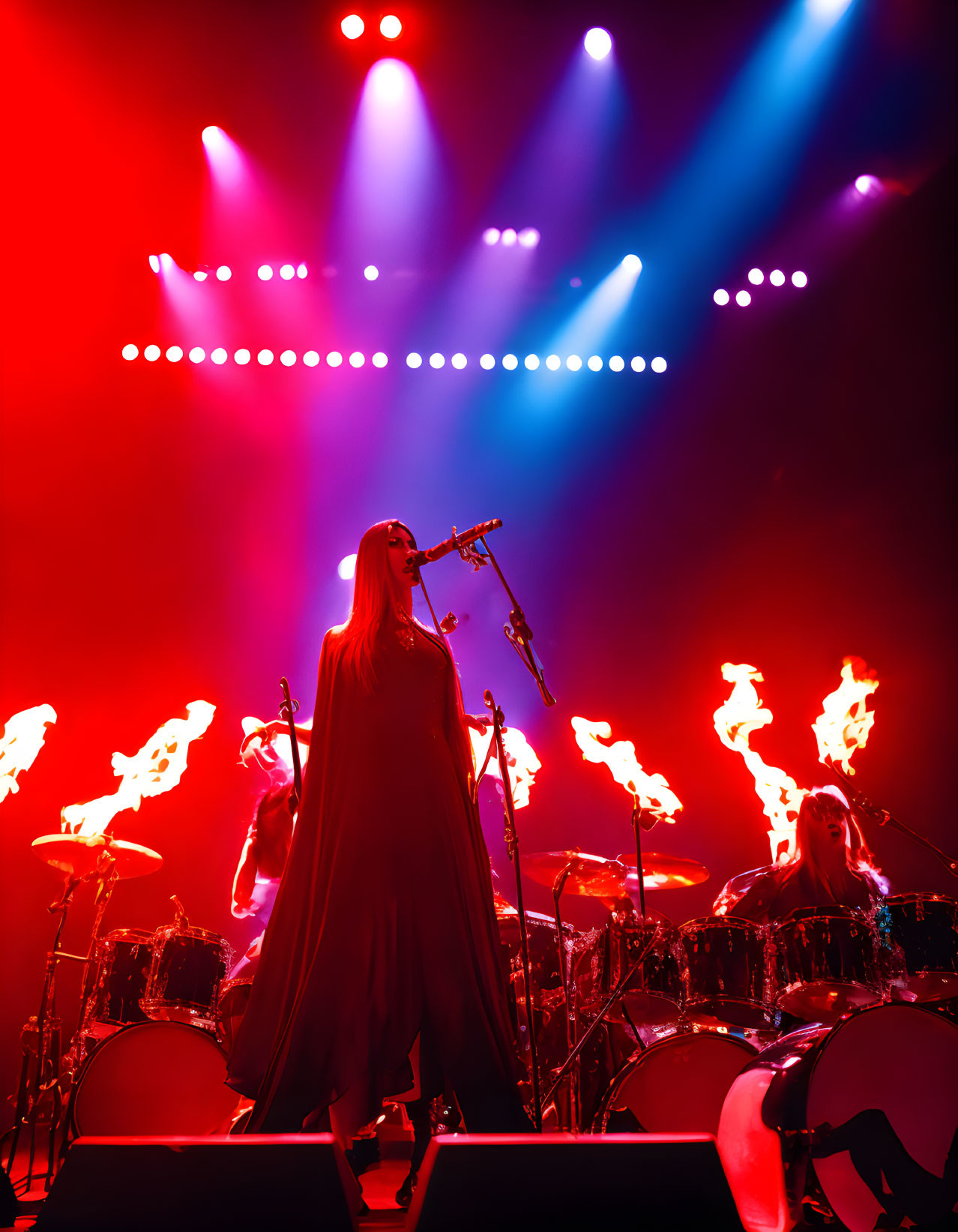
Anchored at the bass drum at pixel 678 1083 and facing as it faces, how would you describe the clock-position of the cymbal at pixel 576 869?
The cymbal is roughly at 5 o'clock from the bass drum.

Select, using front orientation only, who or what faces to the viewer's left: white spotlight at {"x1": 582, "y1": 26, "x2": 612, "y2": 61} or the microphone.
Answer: the microphone

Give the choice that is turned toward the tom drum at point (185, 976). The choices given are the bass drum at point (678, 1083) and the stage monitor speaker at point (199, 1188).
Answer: the stage monitor speaker

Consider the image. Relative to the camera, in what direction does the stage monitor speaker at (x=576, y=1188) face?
facing away from the viewer

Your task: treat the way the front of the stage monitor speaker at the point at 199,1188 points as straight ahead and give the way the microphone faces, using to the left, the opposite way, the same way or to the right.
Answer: to the left

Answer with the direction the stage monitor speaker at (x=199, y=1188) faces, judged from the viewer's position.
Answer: facing away from the viewer

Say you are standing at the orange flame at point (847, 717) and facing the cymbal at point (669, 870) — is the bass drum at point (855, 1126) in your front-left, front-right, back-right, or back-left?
front-left

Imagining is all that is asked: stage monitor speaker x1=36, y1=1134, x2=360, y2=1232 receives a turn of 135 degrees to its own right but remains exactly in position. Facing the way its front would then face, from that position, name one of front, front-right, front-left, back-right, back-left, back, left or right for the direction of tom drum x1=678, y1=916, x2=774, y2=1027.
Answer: left

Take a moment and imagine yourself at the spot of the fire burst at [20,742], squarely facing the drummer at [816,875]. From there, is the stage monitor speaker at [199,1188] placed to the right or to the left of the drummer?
right

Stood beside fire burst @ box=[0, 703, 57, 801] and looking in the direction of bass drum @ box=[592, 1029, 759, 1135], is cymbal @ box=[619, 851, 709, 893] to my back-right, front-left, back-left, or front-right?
front-left

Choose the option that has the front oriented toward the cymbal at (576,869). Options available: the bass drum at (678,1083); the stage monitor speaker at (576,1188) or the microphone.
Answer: the stage monitor speaker

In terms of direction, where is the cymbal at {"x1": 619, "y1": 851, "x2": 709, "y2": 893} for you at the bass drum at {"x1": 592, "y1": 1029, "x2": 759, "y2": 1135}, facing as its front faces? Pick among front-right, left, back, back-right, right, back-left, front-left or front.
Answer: back

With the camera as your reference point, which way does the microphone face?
facing to the left of the viewer

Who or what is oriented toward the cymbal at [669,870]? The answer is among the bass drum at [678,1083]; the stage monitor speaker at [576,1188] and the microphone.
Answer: the stage monitor speaker

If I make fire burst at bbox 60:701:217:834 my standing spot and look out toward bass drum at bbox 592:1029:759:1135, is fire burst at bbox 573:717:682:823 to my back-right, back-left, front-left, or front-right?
front-left

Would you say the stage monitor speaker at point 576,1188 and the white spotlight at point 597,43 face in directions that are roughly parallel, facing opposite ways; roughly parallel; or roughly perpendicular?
roughly parallel, facing opposite ways

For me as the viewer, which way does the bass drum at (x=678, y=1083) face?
facing the viewer

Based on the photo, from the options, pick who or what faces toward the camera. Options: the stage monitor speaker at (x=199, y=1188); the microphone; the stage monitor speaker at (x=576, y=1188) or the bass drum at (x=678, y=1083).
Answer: the bass drum

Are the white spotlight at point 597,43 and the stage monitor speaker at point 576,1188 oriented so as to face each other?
yes
